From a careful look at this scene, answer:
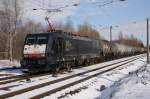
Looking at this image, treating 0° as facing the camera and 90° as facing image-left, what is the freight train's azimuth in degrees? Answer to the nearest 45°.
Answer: approximately 45°
